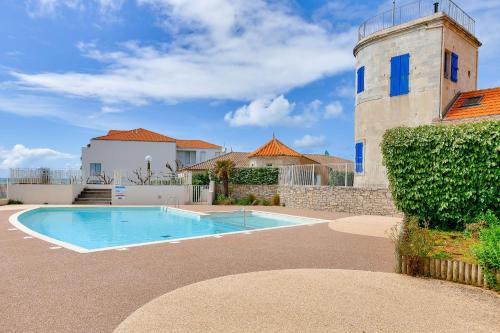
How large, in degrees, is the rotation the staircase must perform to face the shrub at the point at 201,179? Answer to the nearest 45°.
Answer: approximately 90° to its left

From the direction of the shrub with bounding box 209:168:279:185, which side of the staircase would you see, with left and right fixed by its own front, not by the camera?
left

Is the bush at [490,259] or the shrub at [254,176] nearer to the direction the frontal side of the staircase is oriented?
the bush

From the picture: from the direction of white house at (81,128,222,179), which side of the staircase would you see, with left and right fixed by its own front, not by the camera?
back

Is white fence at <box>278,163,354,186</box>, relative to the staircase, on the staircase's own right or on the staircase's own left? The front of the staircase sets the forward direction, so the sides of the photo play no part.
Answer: on the staircase's own left

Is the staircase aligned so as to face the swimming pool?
yes

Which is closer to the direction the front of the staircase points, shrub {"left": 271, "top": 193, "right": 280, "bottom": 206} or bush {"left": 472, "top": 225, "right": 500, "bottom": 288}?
the bush

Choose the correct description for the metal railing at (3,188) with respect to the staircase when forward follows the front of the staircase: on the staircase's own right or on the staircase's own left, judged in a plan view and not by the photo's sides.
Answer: on the staircase's own right

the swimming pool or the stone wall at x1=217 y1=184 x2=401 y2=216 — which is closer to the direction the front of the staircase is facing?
the swimming pool

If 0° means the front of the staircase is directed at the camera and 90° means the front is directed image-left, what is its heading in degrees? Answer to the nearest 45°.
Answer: approximately 0°
